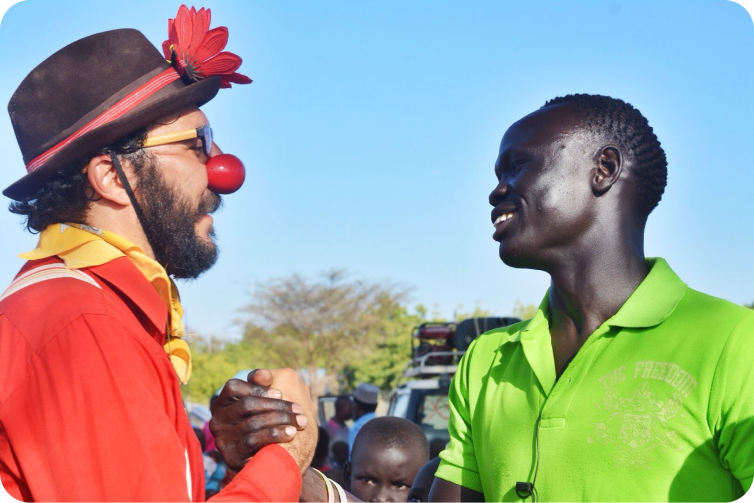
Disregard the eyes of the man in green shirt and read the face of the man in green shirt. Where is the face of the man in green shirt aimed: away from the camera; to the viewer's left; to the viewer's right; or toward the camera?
to the viewer's left

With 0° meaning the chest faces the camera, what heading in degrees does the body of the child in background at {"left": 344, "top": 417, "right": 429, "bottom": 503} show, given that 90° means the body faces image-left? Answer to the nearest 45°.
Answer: approximately 0°

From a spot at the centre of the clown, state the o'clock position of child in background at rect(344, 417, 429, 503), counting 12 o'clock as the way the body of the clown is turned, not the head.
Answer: The child in background is roughly at 10 o'clock from the clown.

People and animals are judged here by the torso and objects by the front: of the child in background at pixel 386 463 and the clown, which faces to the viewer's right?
the clown

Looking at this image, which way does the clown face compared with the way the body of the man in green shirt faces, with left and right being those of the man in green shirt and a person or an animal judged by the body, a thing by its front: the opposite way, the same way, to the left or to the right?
the opposite way

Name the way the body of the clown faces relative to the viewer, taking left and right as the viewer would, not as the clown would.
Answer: facing to the right of the viewer

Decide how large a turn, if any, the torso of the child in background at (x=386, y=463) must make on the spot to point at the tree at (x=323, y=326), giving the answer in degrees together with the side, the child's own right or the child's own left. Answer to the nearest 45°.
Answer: approximately 180°

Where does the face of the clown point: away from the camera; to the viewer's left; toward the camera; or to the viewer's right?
to the viewer's right

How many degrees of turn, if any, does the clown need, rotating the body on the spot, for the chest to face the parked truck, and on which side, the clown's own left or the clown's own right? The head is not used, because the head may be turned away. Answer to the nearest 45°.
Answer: approximately 45° to the clown's own left

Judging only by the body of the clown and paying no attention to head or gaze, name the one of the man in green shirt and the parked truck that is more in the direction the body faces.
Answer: the man in green shirt

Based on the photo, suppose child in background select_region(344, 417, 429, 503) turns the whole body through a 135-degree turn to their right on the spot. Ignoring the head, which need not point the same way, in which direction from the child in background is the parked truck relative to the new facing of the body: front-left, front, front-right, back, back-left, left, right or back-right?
front-right

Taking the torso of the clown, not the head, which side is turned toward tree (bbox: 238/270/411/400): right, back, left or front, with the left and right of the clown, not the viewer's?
left

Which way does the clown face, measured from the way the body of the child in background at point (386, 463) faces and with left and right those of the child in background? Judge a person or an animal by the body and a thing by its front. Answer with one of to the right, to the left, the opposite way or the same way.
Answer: to the left
